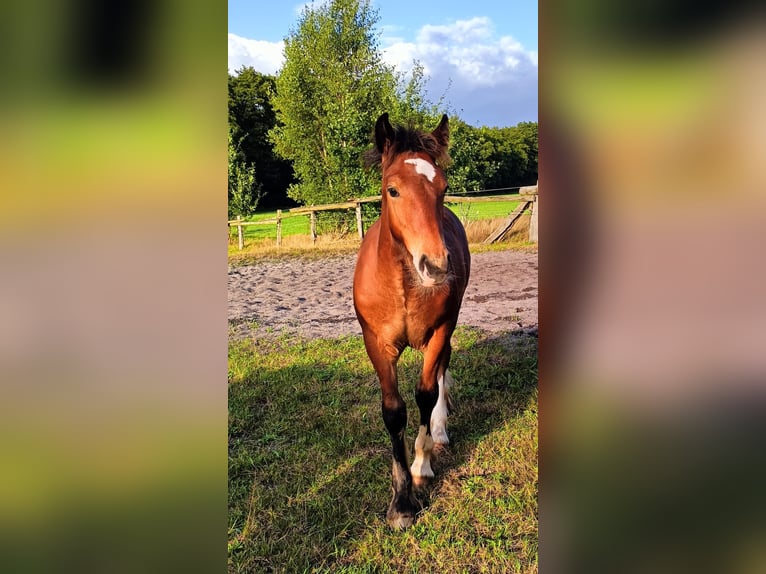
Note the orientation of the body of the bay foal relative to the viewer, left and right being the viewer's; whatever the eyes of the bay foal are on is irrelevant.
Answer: facing the viewer

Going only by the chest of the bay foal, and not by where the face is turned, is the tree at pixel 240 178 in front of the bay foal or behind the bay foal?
behind

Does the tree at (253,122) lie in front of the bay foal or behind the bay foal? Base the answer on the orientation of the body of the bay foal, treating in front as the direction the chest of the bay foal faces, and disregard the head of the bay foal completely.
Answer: behind
